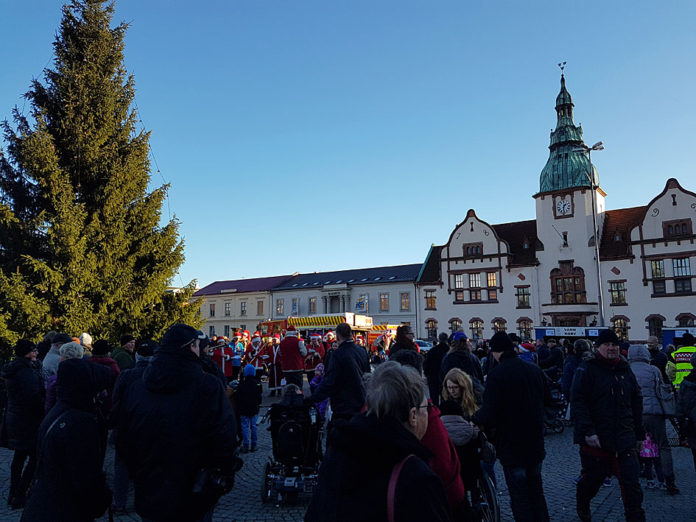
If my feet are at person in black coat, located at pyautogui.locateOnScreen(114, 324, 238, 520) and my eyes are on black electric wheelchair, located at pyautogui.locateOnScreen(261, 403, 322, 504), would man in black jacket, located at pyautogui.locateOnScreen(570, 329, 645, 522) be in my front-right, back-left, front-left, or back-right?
front-right

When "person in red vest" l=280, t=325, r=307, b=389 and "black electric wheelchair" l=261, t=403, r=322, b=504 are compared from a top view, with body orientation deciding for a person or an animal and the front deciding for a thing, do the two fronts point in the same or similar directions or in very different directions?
same or similar directions

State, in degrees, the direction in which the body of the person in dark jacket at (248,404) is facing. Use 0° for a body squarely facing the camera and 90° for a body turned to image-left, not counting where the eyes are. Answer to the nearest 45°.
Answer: approximately 180°

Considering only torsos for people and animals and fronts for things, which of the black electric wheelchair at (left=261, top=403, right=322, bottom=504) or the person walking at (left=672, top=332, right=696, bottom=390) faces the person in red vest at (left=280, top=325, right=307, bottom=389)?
the black electric wheelchair

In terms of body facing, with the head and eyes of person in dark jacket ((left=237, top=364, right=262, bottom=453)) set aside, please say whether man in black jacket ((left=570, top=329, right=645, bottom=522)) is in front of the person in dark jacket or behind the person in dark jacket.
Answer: behind

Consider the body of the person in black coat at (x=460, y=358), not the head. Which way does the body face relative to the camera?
away from the camera

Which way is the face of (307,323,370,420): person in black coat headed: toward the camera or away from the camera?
away from the camera

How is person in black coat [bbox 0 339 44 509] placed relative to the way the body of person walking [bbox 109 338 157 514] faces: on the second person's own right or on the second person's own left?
on the second person's own left

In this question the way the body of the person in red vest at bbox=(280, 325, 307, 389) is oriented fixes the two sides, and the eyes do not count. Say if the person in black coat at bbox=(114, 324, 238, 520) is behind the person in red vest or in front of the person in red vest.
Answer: behind

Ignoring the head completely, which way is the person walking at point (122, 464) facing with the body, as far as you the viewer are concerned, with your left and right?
facing away from the viewer
